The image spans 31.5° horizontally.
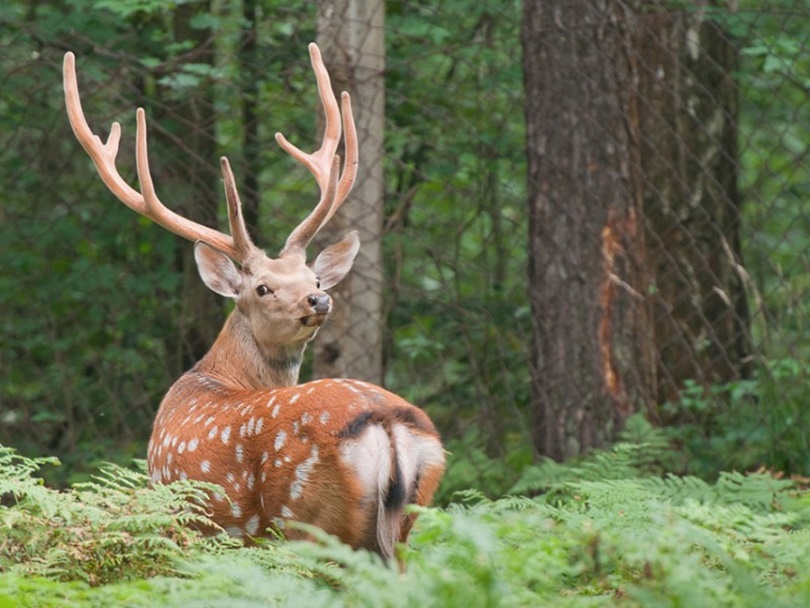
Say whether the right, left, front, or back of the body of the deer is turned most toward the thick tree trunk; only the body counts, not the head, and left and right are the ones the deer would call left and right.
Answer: right

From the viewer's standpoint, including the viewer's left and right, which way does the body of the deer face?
facing away from the viewer and to the left of the viewer

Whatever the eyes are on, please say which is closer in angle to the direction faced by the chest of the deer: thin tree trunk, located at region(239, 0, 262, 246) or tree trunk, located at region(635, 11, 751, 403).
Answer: the thin tree trunk

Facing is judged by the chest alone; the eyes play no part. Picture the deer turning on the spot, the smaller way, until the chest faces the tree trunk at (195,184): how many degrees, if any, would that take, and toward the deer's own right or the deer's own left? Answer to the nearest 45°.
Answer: approximately 45° to the deer's own right

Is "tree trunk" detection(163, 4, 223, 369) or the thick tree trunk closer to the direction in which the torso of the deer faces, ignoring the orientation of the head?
the tree trunk

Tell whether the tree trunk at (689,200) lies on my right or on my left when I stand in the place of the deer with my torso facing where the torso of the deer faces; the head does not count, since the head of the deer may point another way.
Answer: on my right
